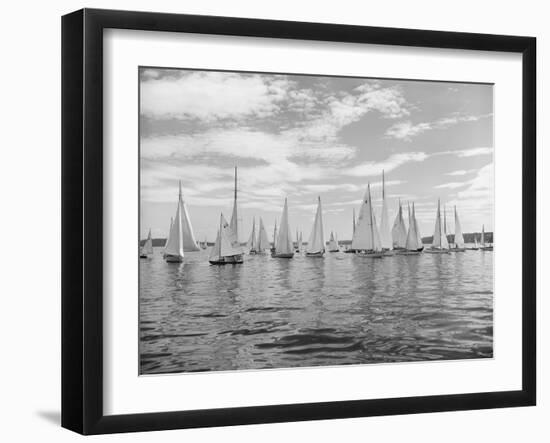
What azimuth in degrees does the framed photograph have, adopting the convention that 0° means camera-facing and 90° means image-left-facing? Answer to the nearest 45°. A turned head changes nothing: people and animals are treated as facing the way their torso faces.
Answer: approximately 315°
